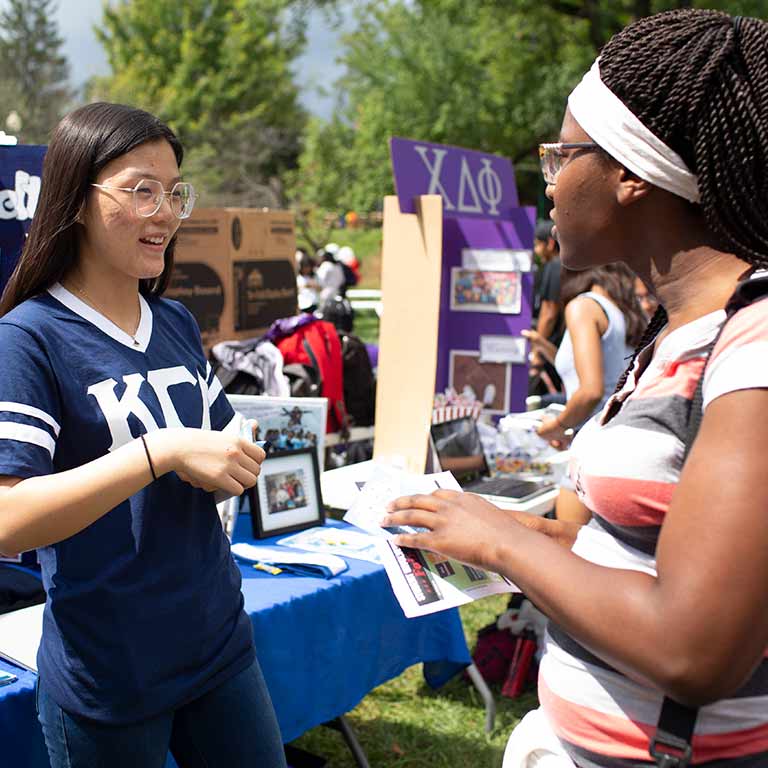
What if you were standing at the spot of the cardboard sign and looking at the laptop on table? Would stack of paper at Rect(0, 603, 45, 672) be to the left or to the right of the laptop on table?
right

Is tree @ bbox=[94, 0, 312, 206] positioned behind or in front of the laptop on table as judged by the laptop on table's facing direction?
behind

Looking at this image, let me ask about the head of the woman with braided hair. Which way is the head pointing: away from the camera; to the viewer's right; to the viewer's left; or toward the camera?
to the viewer's left

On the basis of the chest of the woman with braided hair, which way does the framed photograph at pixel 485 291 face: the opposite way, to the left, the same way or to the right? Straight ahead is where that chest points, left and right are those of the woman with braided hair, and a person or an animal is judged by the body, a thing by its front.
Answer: to the left

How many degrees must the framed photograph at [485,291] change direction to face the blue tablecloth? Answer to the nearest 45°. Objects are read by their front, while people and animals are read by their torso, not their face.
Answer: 0° — it already faces it

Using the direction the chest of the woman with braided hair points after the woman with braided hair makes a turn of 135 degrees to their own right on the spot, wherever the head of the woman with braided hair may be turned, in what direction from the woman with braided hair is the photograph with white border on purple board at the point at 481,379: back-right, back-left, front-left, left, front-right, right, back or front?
front-left

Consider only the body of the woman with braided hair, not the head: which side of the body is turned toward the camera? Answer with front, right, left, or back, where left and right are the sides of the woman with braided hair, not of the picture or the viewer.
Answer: left

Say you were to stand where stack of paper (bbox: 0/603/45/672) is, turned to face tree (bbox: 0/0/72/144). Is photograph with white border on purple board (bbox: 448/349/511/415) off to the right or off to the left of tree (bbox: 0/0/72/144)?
right

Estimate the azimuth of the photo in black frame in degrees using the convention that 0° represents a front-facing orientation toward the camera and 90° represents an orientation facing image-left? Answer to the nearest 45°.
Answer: approximately 0°
